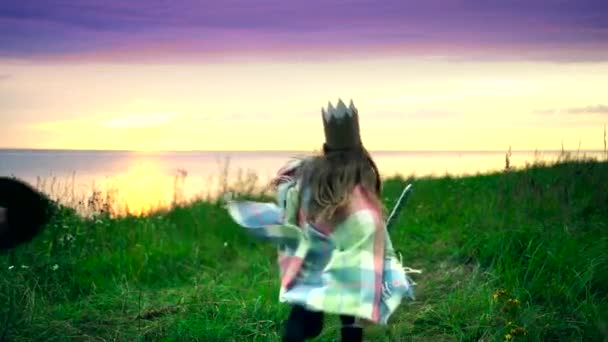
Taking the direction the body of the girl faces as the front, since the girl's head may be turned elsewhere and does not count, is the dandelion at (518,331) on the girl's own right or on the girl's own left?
on the girl's own right

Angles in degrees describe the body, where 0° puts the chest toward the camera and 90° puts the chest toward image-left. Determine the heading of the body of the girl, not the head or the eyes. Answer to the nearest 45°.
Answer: approximately 180°

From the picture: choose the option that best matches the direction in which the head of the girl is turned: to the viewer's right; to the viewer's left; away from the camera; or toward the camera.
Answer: away from the camera

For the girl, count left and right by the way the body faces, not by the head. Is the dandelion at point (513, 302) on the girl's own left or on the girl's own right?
on the girl's own right
